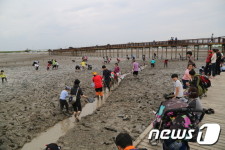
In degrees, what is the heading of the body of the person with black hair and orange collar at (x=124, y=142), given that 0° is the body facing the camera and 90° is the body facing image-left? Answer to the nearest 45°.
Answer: approximately 135°
